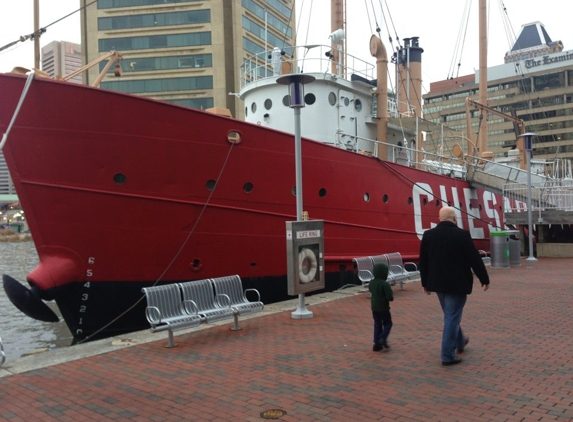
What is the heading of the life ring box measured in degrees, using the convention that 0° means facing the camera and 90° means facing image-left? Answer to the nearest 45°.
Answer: approximately 315°

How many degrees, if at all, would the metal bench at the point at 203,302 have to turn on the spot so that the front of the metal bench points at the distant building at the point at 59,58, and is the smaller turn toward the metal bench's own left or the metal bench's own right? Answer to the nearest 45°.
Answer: approximately 135° to the metal bench's own left

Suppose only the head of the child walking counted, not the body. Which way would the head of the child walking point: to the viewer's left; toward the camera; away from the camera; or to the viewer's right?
away from the camera

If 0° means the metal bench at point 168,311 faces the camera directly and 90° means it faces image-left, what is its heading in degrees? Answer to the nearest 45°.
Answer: approximately 315°

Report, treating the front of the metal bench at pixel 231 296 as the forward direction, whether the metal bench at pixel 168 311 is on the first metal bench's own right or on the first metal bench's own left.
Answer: on the first metal bench's own right

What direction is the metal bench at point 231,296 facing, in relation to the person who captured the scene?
facing the viewer and to the right of the viewer
